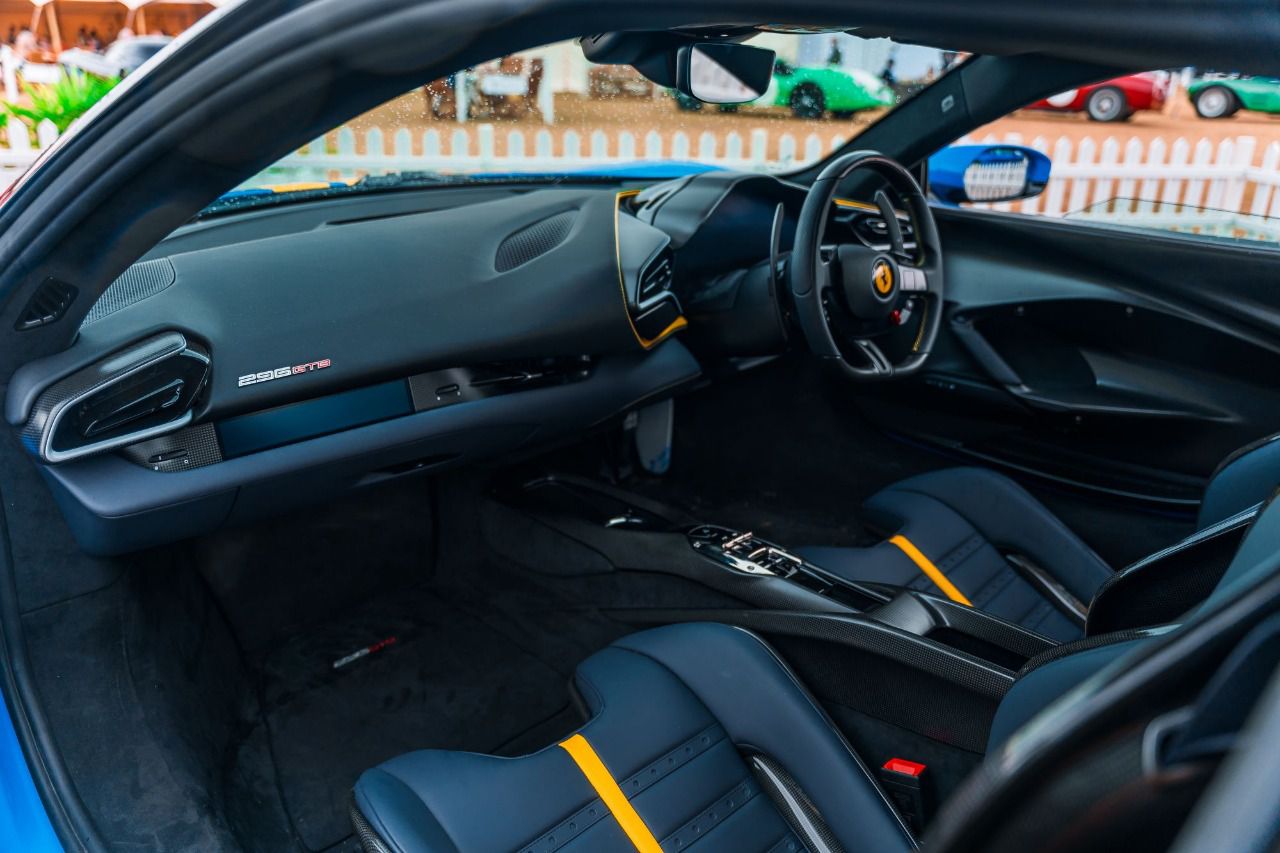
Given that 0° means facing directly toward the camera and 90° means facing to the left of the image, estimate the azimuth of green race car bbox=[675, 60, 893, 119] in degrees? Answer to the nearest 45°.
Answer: approximately 315°

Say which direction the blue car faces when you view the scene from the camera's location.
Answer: facing away from the viewer and to the left of the viewer

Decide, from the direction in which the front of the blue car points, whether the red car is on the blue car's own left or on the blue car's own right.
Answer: on the blue car's own right

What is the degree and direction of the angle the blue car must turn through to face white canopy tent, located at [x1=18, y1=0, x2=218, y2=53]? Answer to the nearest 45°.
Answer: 0° — it already faces it

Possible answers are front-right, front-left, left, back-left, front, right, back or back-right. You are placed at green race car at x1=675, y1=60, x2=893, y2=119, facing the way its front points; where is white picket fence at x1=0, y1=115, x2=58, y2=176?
back-right

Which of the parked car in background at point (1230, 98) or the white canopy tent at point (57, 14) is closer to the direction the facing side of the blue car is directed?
the white canopy tent

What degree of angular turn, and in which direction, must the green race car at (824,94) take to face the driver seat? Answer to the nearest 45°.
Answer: approximately 45° to its right

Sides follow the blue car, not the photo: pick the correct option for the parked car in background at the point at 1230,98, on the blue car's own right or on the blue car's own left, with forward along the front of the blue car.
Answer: on the blue car's own right
